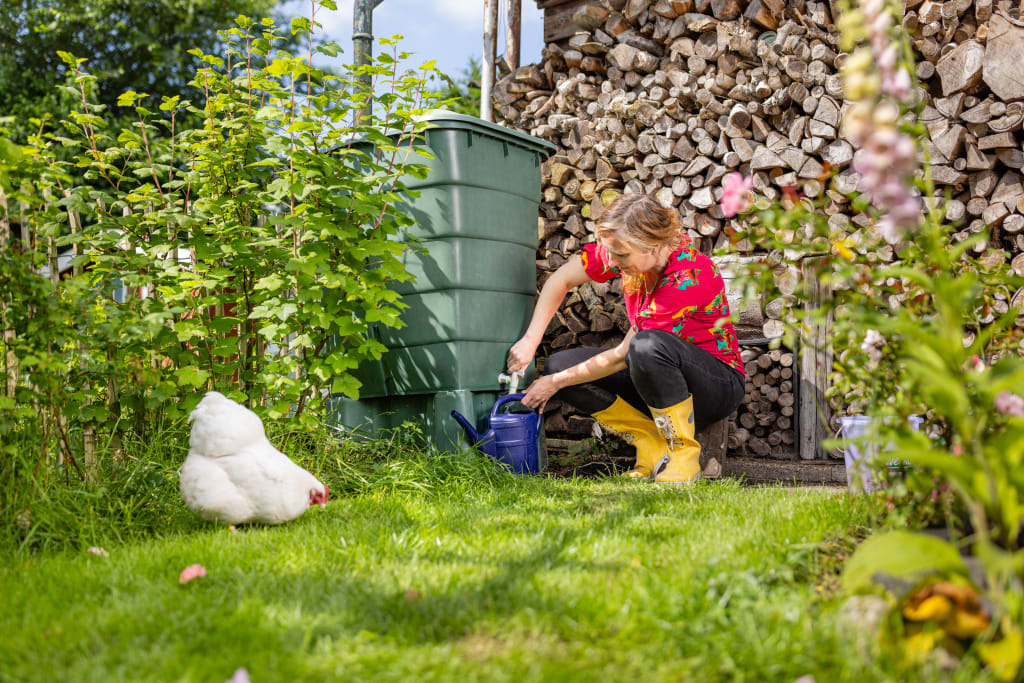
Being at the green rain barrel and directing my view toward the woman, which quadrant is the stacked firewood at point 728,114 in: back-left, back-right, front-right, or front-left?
front-left

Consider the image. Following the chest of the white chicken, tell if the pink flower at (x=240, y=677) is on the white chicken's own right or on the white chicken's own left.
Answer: on the white chicken's own right

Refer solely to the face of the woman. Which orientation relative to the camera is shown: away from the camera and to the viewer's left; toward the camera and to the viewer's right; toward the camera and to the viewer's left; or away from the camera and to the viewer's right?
toward the camera and to the viewer's left

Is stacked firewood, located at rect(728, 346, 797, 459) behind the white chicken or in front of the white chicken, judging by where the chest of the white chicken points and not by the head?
in front

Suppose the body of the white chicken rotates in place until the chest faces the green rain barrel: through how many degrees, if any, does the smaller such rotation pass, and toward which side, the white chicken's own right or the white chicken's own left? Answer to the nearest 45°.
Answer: approximately 45° to the white chicken's own left

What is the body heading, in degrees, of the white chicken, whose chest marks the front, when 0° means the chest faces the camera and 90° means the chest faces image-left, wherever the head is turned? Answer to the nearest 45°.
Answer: approximately 270°

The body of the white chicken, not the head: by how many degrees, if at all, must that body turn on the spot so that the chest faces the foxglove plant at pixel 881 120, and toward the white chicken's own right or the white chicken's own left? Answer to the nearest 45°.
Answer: approximately 45° to the white chicken's own right

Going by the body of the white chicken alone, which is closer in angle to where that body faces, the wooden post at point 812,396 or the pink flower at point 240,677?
the wooden post
